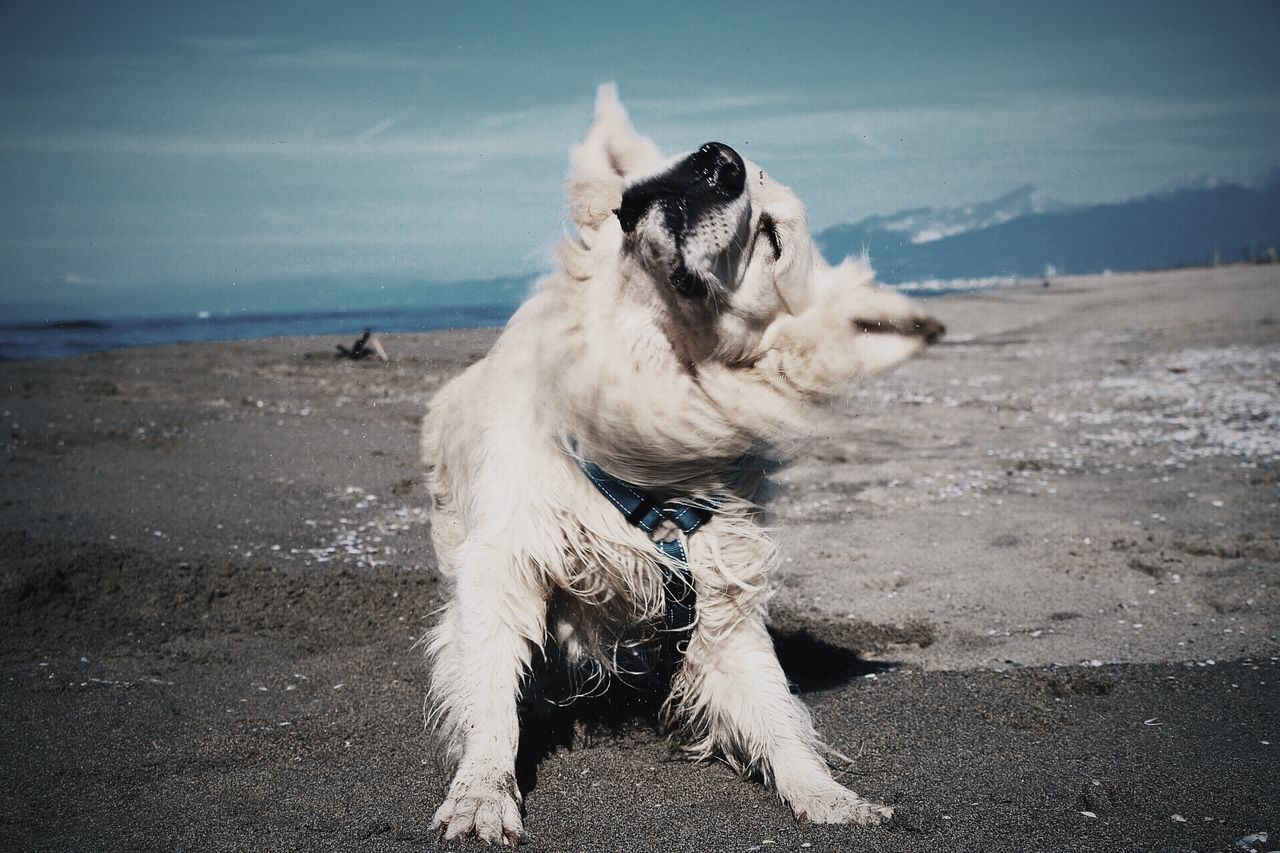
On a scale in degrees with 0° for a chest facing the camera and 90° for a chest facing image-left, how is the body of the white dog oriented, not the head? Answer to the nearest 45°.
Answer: approximately 0°
